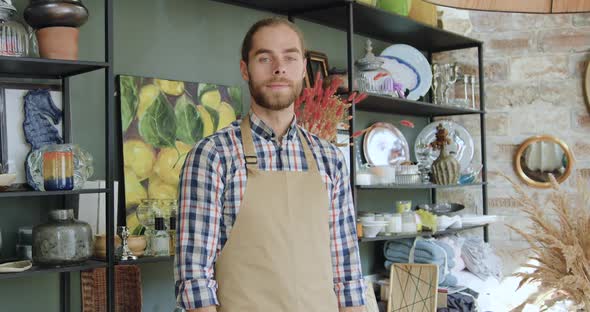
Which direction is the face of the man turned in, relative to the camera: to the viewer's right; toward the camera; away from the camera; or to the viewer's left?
toward the camera

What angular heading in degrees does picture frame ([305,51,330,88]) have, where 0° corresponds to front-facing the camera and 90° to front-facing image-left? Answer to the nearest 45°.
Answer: approximately 315°

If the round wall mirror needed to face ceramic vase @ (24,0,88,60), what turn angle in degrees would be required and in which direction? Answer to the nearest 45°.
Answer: approximately 45° to its right

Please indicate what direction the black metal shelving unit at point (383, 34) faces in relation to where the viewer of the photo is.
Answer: facing the viewer and to the right of the viewer

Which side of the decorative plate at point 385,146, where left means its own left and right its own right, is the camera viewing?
front

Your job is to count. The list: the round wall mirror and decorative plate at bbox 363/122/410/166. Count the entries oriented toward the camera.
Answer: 2

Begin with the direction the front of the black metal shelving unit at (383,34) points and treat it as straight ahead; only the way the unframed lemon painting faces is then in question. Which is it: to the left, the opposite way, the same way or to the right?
the same way

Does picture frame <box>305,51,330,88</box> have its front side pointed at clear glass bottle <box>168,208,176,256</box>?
no

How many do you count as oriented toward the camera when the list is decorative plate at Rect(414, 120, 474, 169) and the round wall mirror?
2

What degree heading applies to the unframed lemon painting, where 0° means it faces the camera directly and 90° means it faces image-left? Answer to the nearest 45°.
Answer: approximately 315°

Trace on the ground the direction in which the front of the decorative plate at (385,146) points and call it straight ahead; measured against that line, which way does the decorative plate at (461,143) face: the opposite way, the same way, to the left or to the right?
the same way

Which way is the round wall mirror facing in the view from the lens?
facing the viewer

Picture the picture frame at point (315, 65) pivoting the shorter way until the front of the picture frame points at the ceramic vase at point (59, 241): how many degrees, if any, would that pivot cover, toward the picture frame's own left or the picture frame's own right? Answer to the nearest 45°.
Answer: approximately 90° to the picture frame's own right

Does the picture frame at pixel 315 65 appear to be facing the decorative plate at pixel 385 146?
no

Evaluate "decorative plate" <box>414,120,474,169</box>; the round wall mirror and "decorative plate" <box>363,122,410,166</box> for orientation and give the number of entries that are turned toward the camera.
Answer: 3

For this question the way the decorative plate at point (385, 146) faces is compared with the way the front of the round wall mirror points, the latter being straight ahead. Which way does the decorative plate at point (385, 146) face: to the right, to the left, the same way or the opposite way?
the same way

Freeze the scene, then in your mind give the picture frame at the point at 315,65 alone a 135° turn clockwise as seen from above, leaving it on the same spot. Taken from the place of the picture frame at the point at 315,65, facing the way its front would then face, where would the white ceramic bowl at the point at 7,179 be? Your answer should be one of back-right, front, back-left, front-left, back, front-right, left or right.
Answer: front-left

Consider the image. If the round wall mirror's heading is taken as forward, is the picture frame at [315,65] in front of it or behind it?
in front
